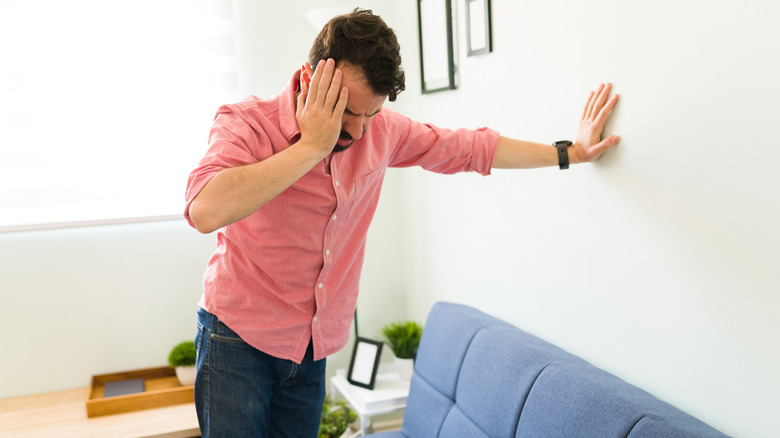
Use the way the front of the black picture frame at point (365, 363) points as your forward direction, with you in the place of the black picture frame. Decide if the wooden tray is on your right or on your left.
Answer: on your right

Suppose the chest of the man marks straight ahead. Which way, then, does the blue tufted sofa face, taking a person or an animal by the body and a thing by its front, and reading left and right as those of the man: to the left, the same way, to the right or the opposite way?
to the right

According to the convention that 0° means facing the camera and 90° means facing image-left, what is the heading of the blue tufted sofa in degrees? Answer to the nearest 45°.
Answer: approximately 45°

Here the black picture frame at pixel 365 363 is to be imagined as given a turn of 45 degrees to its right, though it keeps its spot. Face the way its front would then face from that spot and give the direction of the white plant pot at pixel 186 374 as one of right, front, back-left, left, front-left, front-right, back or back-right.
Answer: front-right

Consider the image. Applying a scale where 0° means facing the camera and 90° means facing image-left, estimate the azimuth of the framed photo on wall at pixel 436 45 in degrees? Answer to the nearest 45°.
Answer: approximately 45°

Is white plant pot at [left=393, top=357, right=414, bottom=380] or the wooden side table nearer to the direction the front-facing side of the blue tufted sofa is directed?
the wooden side table

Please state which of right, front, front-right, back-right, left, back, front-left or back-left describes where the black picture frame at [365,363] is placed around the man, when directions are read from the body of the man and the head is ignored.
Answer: back-left
